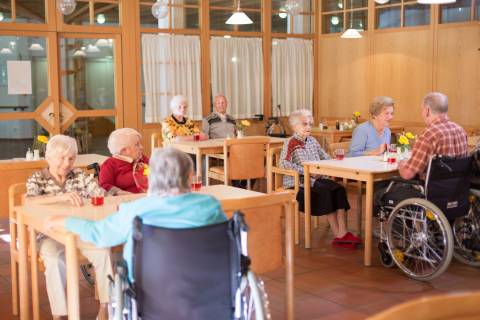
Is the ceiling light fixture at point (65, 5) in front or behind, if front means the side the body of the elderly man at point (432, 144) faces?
in front

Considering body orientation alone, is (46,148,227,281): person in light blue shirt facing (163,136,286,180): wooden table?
yes

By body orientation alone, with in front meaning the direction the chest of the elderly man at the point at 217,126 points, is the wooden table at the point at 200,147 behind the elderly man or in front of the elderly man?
in front

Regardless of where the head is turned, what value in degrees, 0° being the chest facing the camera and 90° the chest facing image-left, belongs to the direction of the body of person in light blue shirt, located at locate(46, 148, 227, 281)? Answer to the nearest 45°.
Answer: approximately 180°

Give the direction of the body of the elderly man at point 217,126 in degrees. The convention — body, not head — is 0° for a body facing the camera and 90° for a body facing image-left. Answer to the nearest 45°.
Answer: approximately 0°

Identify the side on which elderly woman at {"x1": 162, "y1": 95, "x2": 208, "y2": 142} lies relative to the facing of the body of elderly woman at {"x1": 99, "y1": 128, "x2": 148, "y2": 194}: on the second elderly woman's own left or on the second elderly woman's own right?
on the second elderly woman's own left

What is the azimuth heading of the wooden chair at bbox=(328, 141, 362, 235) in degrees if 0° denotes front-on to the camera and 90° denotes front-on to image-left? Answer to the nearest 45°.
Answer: approximately 315°

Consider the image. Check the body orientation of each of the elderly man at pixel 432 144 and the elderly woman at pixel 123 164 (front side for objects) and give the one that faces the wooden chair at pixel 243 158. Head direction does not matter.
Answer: the elderly man

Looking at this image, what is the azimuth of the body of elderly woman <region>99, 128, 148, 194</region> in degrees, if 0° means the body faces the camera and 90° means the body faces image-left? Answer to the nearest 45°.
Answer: approximately 315°

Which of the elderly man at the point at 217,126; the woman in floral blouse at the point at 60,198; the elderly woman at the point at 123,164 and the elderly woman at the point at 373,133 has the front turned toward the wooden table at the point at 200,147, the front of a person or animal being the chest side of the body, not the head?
the elderly man

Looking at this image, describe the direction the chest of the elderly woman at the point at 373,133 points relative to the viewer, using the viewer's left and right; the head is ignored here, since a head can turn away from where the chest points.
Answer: facing the viewer and to the right of the viewer

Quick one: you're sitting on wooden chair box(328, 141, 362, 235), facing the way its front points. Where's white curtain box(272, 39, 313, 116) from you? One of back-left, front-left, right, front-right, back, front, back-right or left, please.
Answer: back-left

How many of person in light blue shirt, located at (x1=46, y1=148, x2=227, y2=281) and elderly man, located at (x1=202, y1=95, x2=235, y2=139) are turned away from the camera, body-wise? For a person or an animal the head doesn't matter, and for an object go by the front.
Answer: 1

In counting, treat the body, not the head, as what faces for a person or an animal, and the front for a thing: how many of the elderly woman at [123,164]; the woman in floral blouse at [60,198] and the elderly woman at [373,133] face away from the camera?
0

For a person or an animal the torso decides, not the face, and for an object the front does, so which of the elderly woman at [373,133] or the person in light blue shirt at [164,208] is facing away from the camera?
the person in light blue shirt

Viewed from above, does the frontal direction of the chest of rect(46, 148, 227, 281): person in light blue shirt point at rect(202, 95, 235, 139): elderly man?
yes

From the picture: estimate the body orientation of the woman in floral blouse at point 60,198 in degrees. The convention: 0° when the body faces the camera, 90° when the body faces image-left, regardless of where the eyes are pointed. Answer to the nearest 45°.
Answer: approximately 0°

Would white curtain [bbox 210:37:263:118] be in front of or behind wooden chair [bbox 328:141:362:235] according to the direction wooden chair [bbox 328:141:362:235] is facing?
behind
